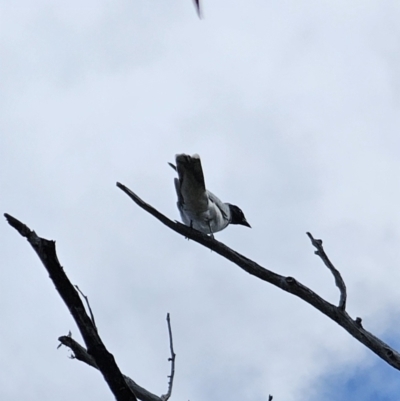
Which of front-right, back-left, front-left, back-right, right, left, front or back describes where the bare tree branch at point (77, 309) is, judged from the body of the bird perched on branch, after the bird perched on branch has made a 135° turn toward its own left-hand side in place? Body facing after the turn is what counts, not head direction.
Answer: front

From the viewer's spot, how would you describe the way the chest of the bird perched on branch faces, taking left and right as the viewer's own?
facing away from the viewer and to the right of the viewer
